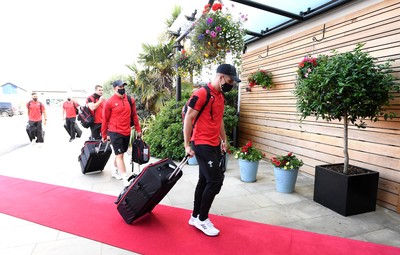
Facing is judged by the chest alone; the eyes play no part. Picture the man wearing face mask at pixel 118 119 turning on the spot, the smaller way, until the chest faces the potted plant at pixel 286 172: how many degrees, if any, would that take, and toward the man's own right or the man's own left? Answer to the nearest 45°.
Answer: approximately 45° to the man's own left

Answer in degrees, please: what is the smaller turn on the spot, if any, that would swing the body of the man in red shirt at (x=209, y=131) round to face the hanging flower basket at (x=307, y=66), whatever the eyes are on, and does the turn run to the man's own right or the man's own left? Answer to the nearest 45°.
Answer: approximately 90° to the man's own left

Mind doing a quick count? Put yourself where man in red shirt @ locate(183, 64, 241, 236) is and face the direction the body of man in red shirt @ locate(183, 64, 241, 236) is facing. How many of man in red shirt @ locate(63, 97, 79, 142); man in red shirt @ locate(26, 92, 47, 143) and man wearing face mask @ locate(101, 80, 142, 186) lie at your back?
3

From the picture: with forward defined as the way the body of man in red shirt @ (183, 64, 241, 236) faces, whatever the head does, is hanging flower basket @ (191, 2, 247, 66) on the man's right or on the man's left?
on the man's left

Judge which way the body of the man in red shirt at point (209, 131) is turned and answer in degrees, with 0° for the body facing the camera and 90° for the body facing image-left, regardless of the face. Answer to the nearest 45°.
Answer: approximately 315°

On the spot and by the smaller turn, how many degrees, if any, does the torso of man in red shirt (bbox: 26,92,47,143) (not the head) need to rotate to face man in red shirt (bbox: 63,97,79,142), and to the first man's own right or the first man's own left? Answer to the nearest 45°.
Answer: approximately 135° to the first man's own left
